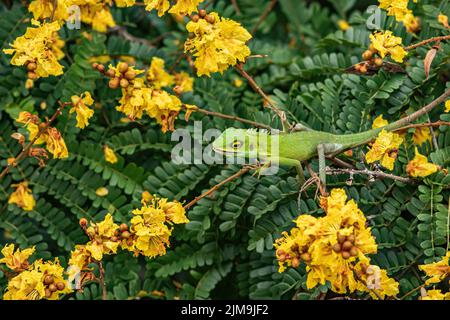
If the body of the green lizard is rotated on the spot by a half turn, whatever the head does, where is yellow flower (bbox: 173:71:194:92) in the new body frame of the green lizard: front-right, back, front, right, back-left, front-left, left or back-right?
back-left

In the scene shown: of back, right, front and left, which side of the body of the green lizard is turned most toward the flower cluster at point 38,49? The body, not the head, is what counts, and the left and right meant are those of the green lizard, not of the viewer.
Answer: front

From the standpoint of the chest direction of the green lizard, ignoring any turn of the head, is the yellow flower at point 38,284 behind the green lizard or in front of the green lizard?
in front

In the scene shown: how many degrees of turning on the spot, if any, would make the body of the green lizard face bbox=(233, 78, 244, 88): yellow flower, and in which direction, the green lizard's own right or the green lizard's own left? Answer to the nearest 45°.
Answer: approximately 45° to the green lizard's own right

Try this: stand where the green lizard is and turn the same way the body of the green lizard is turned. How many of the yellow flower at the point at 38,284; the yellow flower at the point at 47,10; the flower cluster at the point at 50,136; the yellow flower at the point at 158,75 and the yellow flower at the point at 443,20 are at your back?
1

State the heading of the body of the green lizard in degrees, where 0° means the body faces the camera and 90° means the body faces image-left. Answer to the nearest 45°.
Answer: approximately 90°

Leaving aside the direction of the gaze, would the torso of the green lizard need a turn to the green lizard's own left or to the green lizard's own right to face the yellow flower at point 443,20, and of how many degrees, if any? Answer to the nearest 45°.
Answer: approximately 180°

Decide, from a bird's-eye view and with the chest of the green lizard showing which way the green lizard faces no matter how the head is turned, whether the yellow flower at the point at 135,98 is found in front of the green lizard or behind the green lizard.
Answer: in front

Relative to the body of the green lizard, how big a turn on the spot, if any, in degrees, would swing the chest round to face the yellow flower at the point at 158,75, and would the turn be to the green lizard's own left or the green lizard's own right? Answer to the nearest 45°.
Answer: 0° — it already faces it

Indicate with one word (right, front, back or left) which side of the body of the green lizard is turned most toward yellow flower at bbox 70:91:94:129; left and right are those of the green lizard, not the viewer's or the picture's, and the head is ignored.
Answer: front
